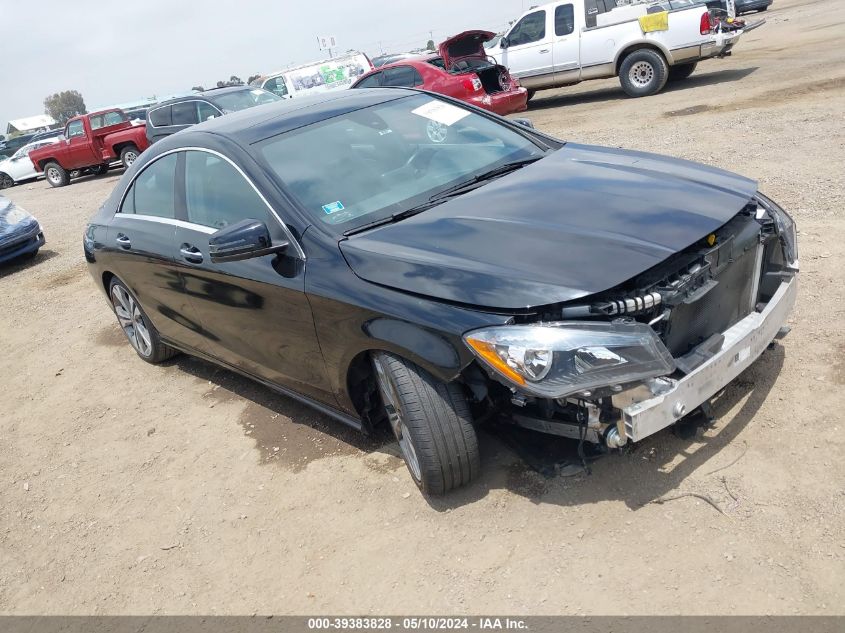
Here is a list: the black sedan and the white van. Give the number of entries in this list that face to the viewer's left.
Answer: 1

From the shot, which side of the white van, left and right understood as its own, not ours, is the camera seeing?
left

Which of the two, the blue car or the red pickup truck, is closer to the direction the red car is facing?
the red pickup truck

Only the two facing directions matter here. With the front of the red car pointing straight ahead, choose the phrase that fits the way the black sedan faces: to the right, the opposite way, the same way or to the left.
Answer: the opposite way

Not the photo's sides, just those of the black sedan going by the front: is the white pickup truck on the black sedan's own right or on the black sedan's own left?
on the black sedan's own left

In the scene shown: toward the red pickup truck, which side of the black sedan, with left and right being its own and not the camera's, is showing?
back

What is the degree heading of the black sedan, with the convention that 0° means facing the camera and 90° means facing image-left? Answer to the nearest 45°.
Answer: approximately 315°

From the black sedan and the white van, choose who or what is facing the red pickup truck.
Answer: the white van

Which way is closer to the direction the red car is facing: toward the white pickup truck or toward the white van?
the white van

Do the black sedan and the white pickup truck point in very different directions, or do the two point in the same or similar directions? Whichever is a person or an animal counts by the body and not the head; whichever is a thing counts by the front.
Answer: very different directions

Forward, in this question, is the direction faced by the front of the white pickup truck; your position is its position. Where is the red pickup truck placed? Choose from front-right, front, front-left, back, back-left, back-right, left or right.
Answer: front-left

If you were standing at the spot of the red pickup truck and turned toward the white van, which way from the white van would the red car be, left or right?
right

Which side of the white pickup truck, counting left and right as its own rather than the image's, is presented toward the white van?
front

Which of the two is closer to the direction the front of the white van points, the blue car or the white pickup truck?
the blue car

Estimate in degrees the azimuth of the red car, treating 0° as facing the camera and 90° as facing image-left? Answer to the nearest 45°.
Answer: approximately 135°

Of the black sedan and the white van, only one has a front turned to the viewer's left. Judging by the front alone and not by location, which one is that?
the white van
